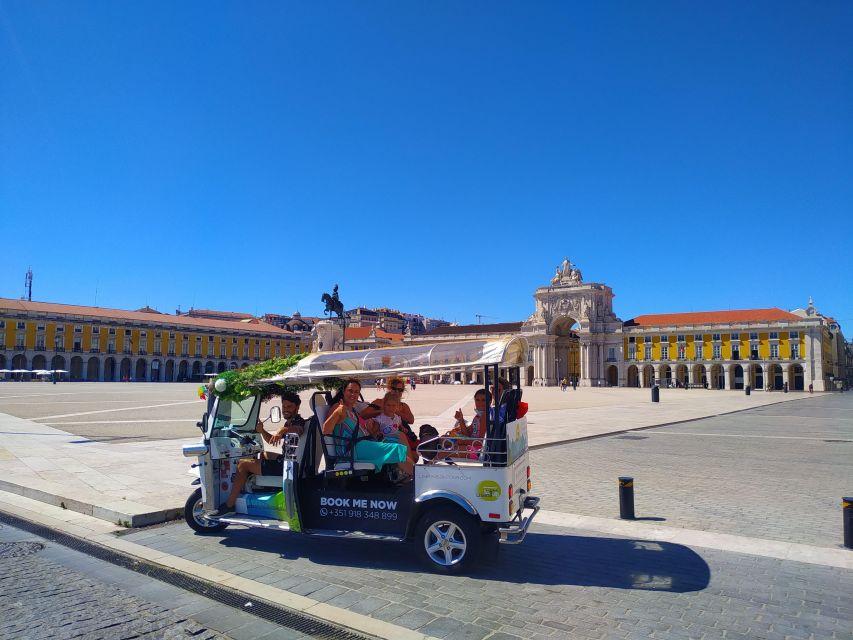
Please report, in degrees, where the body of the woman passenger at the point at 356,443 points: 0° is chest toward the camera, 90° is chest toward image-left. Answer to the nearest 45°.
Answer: approximately 315°

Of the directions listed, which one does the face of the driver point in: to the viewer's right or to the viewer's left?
to the viewer's left

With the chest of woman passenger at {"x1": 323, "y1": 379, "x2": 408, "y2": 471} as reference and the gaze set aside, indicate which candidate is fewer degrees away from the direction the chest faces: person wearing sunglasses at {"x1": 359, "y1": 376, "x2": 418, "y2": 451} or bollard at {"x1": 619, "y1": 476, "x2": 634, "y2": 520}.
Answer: the bollard

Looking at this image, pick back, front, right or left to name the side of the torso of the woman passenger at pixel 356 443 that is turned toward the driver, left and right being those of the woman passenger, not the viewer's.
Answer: back

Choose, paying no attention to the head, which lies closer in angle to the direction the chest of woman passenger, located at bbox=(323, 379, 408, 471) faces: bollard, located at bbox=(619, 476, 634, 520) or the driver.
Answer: the bollard
